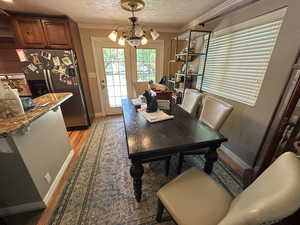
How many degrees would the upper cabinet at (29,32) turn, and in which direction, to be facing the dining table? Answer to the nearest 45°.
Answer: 0° — it already faces it

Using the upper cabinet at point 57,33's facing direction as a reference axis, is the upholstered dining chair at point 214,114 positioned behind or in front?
in front

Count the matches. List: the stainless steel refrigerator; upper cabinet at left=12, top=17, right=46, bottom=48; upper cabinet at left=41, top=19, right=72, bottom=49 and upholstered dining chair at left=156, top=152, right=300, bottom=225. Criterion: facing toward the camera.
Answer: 3

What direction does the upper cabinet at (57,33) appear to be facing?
toward the camera

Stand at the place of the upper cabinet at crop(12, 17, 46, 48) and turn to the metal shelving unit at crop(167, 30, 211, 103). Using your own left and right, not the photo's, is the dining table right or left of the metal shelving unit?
right

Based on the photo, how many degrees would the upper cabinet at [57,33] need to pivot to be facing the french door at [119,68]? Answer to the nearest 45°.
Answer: approximately 90° to its left

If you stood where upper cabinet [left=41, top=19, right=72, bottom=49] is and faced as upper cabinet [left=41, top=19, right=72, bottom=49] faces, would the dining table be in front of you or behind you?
in front

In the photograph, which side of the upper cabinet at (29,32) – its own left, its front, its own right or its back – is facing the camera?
front

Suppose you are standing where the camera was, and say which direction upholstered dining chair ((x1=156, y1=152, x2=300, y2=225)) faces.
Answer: facing away from the viewer and to the left of the viewer

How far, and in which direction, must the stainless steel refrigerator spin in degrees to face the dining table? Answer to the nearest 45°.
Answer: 0° — it already faces it

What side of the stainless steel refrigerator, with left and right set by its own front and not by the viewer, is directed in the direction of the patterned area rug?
front

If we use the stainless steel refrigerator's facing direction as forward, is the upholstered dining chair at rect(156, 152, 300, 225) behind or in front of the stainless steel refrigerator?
in front

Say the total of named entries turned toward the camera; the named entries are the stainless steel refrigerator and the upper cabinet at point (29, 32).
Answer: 2
